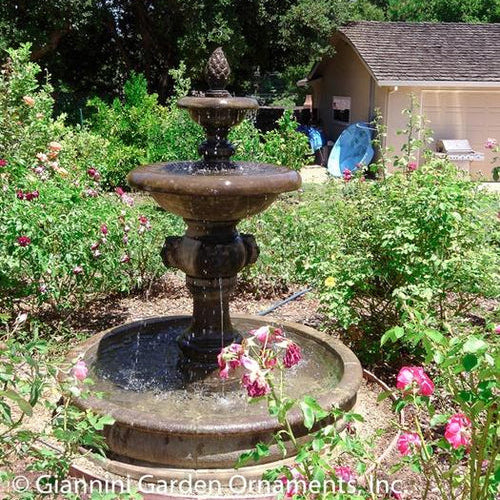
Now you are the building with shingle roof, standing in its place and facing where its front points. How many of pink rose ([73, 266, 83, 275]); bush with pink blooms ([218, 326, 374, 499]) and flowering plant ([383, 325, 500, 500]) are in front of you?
3

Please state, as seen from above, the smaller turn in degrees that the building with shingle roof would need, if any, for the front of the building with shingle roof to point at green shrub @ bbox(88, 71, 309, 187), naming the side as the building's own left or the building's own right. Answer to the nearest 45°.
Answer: approximately 45° to the building's own right

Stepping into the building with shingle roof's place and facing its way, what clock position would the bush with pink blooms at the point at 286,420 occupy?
The bush with pink blooms is roughly at 12 o'clock from the building with shingle roof.

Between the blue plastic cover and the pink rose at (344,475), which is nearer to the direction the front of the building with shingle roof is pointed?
the pink rose

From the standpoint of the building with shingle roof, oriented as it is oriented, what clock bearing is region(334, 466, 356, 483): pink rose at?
The pink rose is roughly at 12 o'clock from the building with shingle roof.

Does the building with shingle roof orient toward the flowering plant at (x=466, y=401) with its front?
yes

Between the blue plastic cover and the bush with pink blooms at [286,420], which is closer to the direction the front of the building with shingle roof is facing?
the bush with pink blooms

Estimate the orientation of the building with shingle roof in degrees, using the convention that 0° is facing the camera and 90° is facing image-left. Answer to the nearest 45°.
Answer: approximately 0°

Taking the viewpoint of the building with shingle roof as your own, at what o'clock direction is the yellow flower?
The yellow flower is roughly at 12 o'clock from the building with shingle roof.

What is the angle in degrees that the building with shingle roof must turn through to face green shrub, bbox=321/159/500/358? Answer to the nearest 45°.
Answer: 0° — it already faces it
